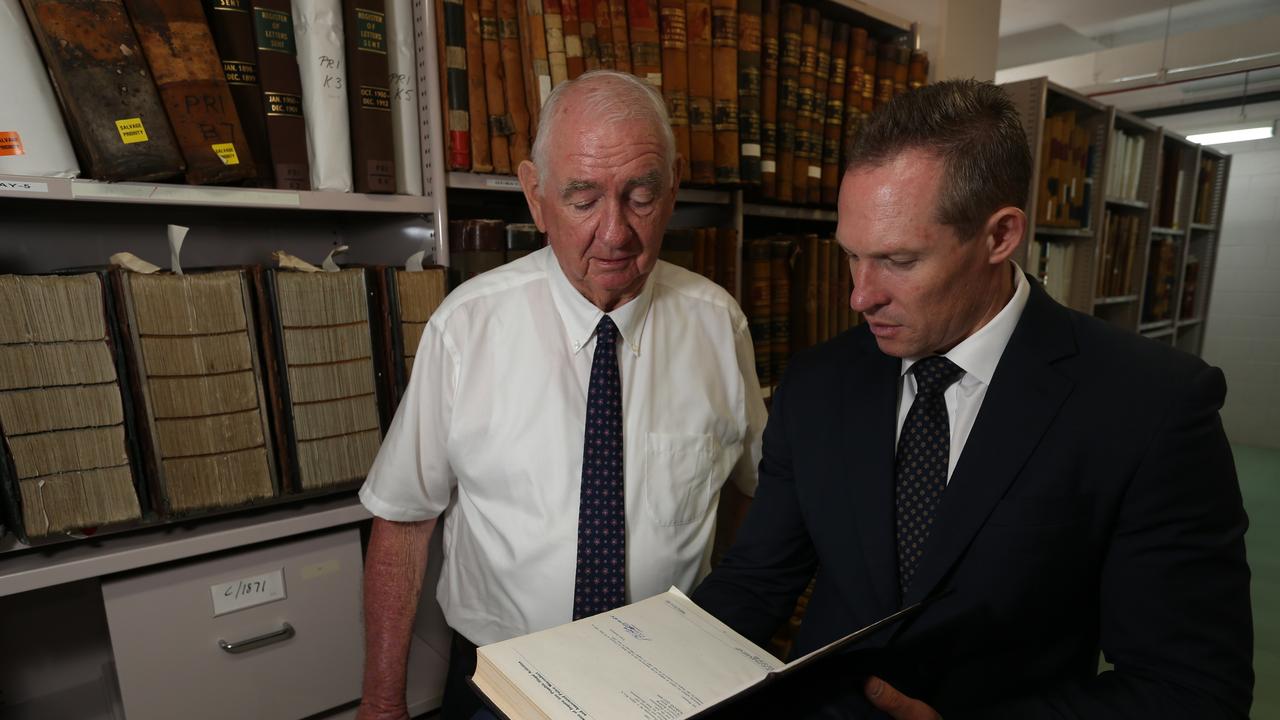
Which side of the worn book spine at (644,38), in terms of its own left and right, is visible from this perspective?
front

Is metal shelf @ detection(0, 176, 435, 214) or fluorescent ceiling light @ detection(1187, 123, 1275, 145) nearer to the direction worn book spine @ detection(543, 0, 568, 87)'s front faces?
the metal shelf

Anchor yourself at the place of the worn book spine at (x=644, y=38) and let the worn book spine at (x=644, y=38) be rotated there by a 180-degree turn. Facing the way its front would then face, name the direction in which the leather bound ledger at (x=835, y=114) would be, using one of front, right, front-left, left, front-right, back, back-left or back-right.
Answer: front-right

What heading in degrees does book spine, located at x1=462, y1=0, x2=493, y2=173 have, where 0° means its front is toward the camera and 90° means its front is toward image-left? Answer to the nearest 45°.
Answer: approximately 0°

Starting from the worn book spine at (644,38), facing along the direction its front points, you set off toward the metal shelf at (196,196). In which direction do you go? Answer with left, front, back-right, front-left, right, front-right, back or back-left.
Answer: front-right

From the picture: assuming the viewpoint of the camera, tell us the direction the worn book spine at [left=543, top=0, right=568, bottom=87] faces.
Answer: facing the viewer

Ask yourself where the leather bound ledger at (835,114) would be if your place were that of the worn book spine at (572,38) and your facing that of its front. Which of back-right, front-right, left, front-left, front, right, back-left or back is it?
back-left
